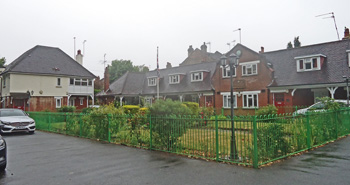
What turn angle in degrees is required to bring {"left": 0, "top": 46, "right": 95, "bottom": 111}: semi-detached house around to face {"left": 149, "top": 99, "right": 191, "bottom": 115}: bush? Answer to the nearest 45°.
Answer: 0° — it already faces it

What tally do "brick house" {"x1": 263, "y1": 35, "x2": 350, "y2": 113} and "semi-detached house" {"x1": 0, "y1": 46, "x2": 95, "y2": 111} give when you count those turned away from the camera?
0

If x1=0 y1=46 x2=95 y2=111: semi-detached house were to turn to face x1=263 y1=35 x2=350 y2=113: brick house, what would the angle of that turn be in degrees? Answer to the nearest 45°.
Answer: approximately 45° to its left

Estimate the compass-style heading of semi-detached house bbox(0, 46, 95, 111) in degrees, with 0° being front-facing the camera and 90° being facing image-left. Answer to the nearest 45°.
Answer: approximately 0°

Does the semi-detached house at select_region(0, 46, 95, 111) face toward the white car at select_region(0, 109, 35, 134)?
yes
